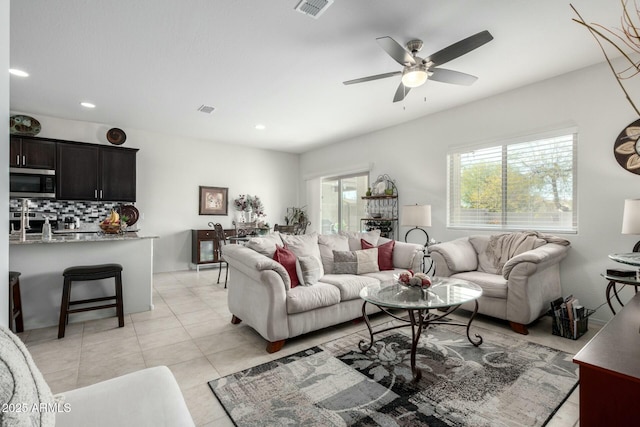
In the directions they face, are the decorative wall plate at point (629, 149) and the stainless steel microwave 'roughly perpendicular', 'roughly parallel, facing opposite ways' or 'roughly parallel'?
roughly perpendicular

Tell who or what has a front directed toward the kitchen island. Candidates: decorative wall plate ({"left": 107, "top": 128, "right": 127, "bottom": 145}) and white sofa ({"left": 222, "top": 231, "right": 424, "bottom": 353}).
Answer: the decorative wall plate

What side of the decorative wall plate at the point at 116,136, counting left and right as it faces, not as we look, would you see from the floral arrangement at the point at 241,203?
left

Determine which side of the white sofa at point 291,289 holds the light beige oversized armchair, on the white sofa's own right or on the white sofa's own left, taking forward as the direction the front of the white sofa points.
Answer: on the white sofa's own left

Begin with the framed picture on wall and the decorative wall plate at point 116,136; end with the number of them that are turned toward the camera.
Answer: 2

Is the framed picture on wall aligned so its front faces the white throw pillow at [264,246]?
yes

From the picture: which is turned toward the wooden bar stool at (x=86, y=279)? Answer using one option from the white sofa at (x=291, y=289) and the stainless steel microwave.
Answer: the stainless steel microwave

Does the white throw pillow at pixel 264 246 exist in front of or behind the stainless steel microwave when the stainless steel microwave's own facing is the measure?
in front

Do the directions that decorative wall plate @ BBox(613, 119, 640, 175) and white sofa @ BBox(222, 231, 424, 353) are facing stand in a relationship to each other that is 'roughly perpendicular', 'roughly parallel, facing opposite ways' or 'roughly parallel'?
roughly perpendicular
